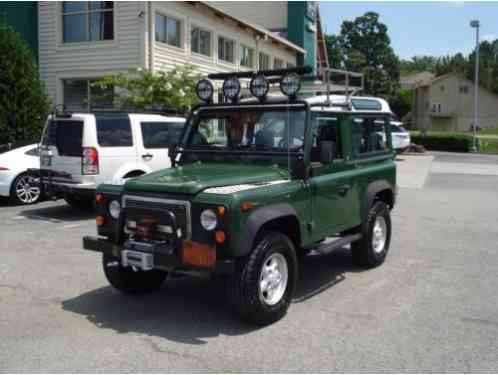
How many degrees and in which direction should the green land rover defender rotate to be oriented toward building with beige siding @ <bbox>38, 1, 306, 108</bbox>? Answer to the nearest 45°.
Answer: approximately 135° to its right

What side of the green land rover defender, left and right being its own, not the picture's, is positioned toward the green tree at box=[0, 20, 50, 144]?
right

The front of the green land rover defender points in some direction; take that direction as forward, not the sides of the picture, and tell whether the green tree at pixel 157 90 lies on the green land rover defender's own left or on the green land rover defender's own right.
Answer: on the green land rover defender's own right

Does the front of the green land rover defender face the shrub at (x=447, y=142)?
no

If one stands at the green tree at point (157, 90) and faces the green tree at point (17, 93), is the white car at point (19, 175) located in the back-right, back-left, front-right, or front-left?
front-left

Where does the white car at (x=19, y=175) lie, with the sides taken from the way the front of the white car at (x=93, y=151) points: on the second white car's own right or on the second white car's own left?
on the second white car's own left

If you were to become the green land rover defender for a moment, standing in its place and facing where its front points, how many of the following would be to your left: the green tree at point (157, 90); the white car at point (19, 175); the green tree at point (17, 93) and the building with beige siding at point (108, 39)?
0

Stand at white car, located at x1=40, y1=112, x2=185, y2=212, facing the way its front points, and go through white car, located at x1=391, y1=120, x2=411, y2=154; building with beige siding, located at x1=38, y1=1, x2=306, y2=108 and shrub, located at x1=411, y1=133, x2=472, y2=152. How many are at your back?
0

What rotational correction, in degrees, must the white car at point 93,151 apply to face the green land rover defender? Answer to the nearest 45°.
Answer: approximately 135° to its right

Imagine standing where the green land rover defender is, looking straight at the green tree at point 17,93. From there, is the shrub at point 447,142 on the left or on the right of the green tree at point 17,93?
right

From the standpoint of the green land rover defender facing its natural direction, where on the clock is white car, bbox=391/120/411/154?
The white car is roughly at 5 o'clock from the green land rover defender.

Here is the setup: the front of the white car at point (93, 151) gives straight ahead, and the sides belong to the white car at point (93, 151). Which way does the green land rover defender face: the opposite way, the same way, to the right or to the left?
the opposite way

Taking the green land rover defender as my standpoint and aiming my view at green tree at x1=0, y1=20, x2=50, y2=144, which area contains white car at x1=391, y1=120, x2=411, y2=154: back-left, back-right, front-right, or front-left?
front-right

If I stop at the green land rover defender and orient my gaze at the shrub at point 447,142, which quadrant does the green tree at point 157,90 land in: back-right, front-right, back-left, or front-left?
front-left

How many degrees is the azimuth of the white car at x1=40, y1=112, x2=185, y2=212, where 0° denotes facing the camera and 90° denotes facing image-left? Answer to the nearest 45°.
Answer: approximately 225°
